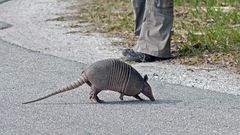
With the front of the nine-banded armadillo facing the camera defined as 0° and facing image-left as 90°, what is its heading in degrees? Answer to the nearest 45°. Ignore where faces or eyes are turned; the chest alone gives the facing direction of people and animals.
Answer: approximately 270°
